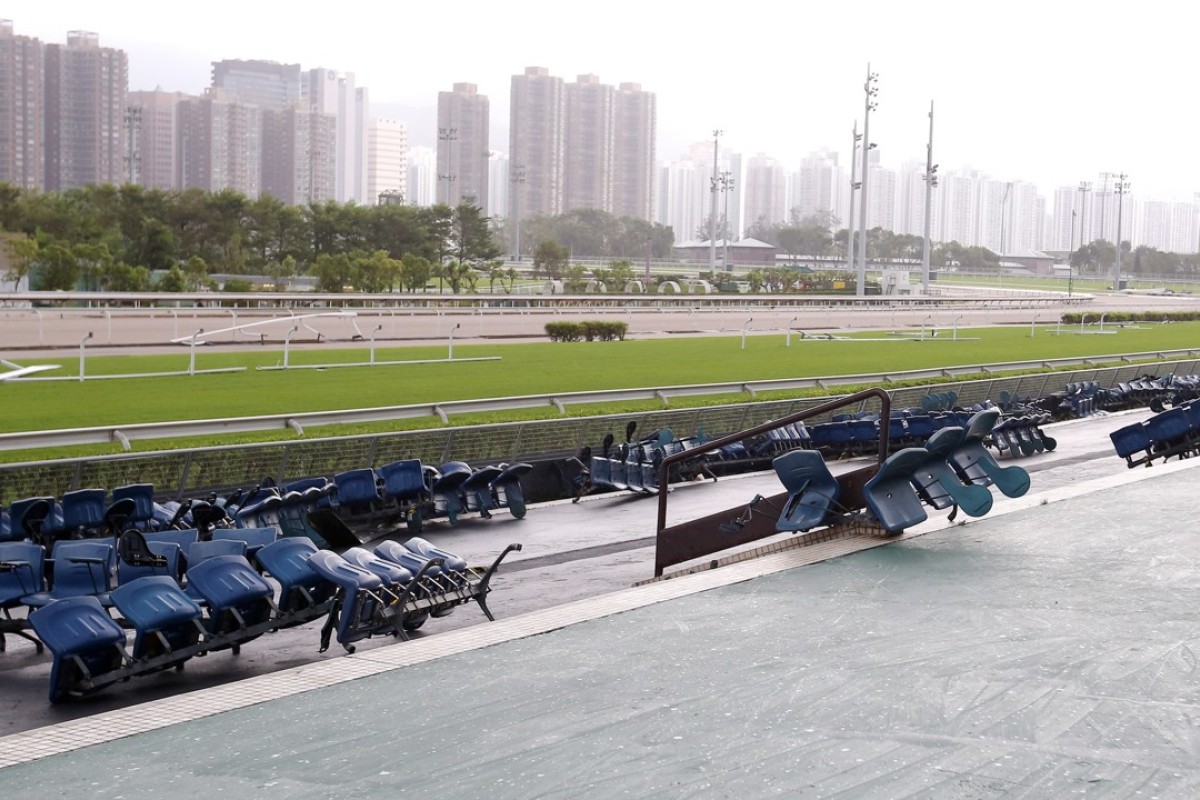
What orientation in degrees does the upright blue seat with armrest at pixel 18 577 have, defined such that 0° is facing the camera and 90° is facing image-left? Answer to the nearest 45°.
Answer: approximately 135°

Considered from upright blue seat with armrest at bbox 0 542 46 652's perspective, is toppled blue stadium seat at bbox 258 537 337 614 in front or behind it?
behind

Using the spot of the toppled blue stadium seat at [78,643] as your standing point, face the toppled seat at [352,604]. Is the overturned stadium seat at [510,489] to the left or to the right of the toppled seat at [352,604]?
left

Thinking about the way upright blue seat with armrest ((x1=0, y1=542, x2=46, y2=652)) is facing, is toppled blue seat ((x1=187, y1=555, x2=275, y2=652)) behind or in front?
behind
